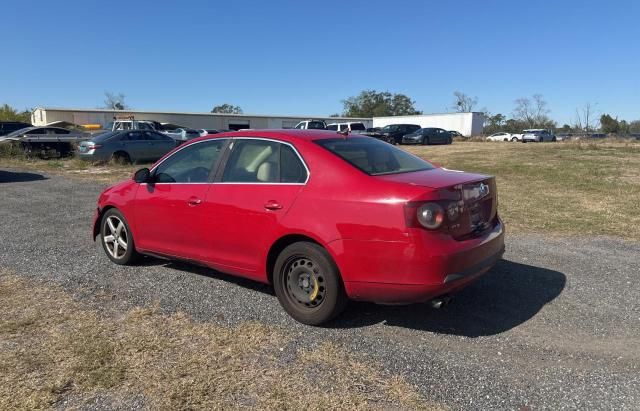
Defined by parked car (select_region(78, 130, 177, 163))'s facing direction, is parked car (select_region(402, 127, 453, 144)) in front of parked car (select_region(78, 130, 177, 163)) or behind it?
in front

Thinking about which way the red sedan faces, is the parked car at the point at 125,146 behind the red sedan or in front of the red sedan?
in front

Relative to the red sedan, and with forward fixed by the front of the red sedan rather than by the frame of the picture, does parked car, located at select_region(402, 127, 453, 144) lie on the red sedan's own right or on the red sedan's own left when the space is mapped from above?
on the red sedan's own right

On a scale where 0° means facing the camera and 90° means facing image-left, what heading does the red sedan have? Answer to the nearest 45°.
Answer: approximately 135°

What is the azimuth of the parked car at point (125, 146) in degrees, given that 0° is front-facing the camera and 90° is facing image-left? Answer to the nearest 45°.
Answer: approximately 225°

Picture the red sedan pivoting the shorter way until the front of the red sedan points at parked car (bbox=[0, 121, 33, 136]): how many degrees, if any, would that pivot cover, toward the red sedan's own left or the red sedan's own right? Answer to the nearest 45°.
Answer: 0° — it already faces it

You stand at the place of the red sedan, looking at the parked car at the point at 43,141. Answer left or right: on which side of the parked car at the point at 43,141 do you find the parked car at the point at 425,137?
right
